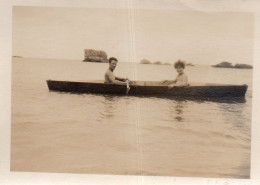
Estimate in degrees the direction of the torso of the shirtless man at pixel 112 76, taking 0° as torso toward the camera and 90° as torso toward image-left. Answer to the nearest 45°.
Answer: approximately 270°
